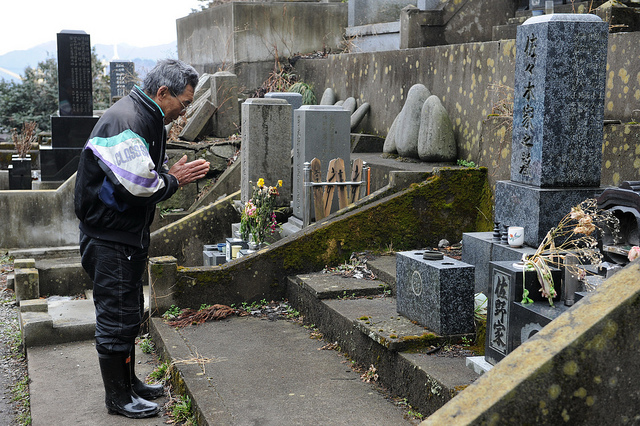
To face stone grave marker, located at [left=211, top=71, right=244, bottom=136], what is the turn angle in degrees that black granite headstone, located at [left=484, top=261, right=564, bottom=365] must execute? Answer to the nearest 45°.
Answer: approximately 90° to its right

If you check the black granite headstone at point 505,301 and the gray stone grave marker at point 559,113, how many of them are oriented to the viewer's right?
0

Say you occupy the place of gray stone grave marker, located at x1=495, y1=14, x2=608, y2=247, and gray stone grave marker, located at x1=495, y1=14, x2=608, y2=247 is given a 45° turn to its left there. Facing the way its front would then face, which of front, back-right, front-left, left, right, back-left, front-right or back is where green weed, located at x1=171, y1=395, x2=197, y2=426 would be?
front-right

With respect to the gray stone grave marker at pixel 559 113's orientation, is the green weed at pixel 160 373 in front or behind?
in front

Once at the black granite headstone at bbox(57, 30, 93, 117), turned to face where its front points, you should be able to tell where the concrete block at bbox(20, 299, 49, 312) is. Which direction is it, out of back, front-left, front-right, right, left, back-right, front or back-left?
front

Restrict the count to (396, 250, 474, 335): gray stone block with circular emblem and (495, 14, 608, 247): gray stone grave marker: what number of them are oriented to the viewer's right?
0

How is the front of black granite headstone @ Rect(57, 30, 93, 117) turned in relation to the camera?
facing the viewer

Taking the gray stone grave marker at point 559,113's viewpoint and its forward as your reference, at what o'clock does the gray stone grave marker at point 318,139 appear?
the gray stone grave marker at point 318,139 is roughly at 3 o'clock from the gray stone grave marker at point 559,113.

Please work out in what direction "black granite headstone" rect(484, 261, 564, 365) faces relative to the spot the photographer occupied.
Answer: facing the viewer and to the left of the viewer

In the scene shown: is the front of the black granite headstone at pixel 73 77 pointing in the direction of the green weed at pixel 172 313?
yes
